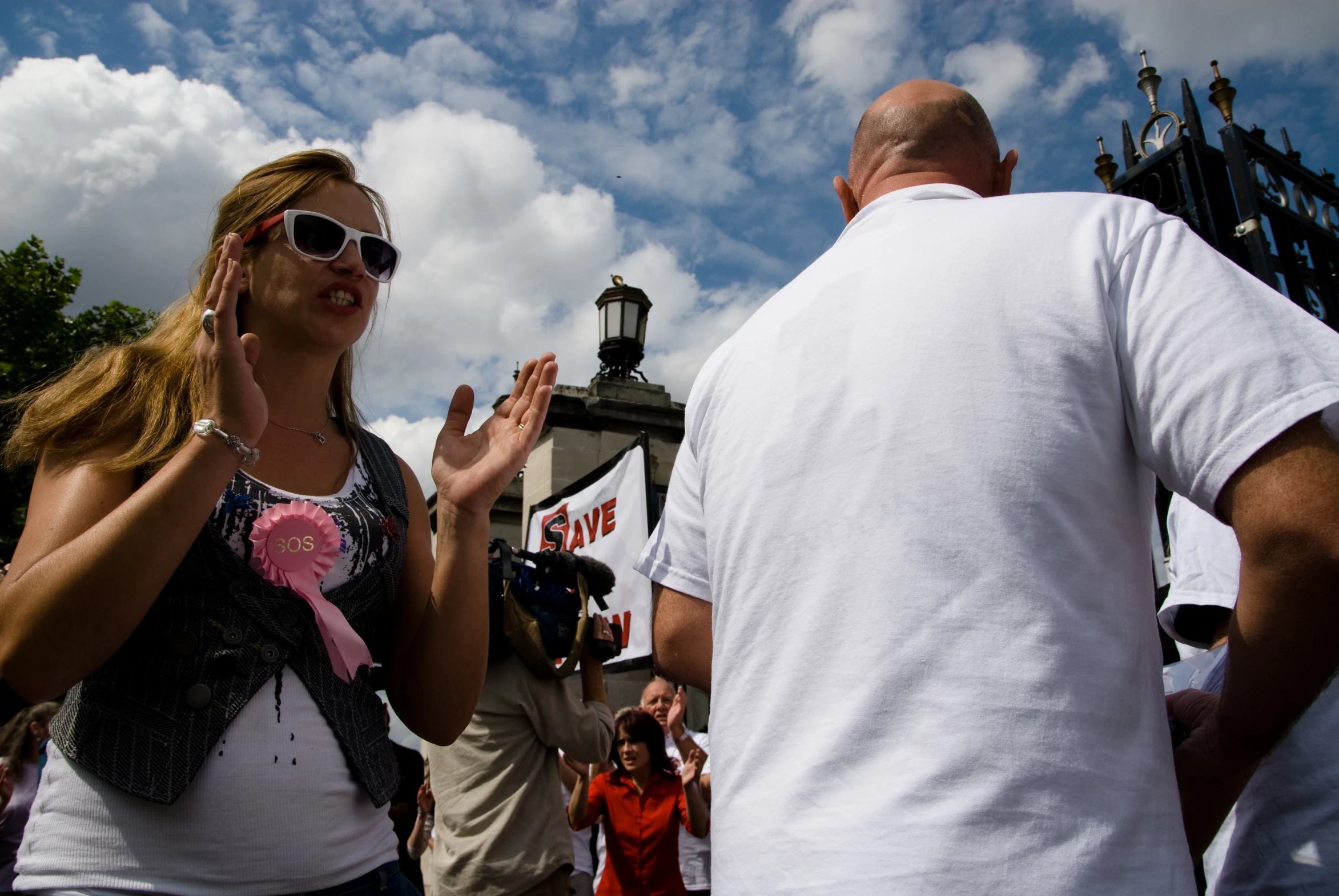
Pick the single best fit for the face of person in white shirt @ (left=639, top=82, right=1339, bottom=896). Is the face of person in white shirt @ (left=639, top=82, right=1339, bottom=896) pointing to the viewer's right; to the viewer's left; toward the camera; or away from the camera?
away from the camera

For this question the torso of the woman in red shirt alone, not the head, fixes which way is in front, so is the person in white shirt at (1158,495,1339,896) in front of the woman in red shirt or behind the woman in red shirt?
in front

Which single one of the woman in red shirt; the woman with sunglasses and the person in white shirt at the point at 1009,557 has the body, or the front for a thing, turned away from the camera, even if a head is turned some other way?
the person in white shirt

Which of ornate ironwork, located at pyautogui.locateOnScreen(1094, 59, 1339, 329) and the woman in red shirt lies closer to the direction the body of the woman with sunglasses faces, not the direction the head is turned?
the ornate ironwork

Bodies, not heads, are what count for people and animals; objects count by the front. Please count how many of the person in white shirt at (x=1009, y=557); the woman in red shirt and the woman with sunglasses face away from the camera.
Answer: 1

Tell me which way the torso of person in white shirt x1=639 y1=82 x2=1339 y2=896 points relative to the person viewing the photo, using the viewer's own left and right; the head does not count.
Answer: facing away from the viewer

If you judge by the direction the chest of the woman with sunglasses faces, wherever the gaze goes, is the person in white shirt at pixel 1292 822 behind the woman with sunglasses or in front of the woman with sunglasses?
in front

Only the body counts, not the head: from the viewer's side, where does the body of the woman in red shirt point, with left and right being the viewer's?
facing the viewer
